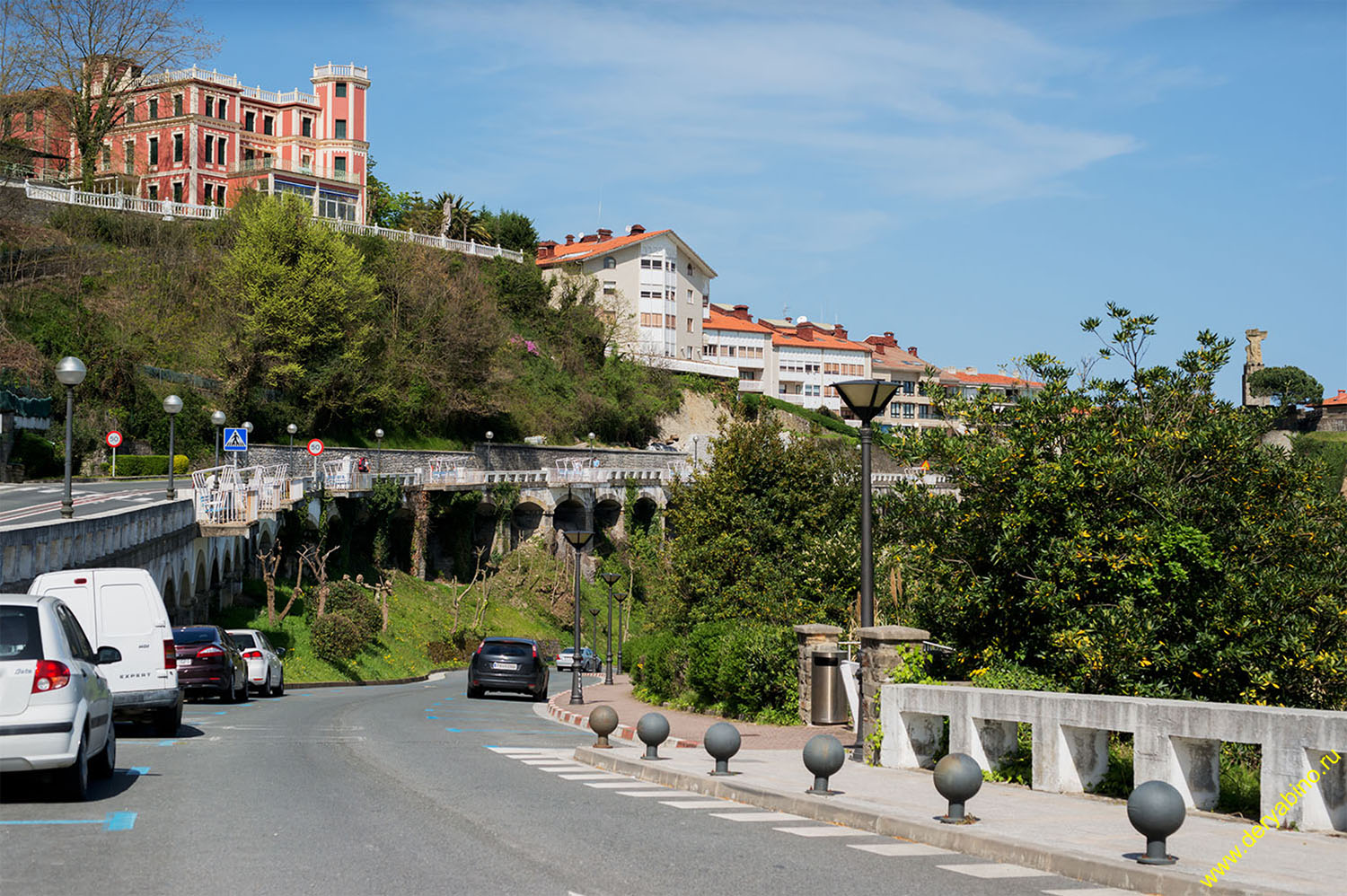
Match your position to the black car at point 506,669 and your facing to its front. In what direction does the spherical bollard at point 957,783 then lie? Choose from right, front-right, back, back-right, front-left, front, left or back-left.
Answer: back

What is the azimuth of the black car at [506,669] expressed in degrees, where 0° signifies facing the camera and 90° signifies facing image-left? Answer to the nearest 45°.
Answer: approximately 180°

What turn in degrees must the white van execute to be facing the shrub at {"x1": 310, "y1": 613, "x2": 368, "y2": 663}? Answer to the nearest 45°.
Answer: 0° — it already faces it

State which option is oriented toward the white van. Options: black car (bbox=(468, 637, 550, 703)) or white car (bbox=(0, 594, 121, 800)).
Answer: the white car

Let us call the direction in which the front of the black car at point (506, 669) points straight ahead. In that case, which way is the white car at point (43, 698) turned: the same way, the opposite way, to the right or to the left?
the same way

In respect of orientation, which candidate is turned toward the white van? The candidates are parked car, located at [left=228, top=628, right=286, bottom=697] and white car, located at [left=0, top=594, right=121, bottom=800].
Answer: the white car

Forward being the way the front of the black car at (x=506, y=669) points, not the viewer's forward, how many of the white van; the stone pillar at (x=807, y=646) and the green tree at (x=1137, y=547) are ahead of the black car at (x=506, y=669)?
0

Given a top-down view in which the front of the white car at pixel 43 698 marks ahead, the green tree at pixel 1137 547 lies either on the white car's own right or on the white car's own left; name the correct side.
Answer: on the white car's own right

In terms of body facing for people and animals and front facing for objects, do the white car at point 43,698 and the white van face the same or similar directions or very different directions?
same or similar directions

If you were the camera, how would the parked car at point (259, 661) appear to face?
facing away from the viewer

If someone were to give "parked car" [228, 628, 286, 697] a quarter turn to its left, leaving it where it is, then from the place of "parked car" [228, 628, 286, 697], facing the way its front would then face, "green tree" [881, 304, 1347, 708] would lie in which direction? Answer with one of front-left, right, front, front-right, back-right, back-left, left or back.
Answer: back-left

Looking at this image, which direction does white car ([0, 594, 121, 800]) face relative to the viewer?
away from the camera

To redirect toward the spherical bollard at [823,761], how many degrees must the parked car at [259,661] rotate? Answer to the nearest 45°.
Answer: approximately 180°

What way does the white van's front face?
away from the camera

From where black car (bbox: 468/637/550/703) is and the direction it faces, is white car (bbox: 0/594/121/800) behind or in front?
behind

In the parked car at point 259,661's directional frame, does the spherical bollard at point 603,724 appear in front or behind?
behind

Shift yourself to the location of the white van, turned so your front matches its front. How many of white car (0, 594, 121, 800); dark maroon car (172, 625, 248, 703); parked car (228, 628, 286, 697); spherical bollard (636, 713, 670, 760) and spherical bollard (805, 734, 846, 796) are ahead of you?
2
